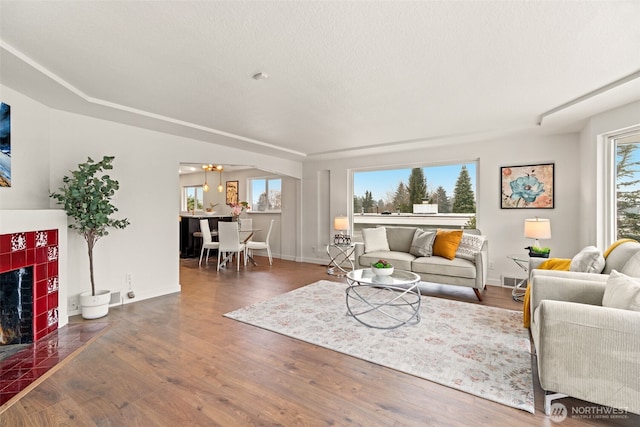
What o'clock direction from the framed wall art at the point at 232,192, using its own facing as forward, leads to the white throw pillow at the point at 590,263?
The white throw pillow is roughly at 11 o'clock from the framed wall art.

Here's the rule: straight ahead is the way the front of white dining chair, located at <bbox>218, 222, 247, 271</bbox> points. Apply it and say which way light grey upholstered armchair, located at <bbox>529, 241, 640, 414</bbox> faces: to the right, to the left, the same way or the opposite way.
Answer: to the left

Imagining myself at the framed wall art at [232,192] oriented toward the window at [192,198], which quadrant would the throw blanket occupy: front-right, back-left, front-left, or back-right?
back-left

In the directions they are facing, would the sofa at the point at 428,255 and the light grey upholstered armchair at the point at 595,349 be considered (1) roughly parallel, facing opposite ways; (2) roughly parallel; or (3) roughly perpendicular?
roughly perpendicular

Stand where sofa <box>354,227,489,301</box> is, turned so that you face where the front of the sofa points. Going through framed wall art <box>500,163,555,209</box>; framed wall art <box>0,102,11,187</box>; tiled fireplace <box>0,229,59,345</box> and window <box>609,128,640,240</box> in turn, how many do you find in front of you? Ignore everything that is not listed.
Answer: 2

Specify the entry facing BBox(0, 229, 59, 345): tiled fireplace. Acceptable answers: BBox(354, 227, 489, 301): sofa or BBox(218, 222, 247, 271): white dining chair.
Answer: the sofa

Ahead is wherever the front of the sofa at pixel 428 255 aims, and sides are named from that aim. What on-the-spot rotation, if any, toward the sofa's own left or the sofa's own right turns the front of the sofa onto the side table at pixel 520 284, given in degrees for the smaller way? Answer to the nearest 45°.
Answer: approximately 135° to the sofa's own left

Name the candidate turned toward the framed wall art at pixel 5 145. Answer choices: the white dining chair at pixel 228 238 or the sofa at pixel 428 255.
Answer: the sofa

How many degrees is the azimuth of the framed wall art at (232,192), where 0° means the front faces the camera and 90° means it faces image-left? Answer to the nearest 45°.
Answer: approximately 0°

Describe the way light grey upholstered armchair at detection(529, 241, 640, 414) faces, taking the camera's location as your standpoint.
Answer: facing to the left of the viewer
